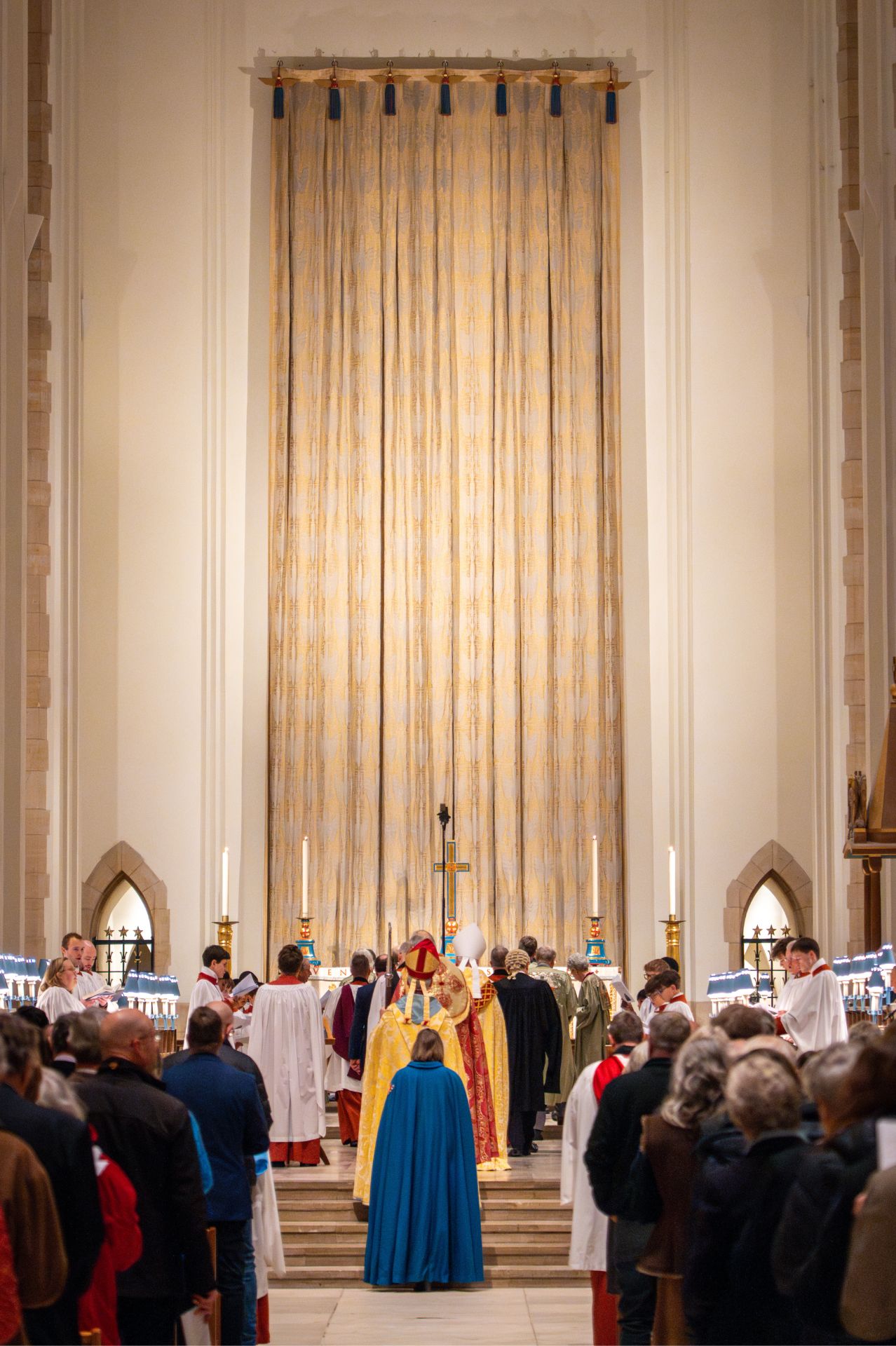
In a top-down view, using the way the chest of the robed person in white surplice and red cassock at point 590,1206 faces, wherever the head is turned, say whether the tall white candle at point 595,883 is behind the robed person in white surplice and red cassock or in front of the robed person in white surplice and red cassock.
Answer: in front

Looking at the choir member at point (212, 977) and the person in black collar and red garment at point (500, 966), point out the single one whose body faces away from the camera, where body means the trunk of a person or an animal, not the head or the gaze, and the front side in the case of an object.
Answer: the person in black collar and red garment at point (500, 966)

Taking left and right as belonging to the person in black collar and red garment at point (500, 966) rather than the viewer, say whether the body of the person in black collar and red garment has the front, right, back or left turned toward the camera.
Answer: back

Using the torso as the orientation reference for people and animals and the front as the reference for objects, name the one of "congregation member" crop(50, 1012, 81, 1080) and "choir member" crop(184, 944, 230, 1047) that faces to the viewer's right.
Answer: "choir member" crop(184, 944, 230, 1047)

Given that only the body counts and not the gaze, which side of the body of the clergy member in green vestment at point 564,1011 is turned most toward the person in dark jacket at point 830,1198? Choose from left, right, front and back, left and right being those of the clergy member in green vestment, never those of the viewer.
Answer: back

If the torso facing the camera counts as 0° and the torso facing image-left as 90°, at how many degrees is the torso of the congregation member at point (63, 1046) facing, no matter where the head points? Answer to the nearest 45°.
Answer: approximately 180°

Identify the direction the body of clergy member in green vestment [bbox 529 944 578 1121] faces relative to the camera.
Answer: away from the camera

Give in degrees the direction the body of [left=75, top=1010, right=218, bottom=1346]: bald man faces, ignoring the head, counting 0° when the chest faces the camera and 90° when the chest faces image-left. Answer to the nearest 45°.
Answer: approximately 225°

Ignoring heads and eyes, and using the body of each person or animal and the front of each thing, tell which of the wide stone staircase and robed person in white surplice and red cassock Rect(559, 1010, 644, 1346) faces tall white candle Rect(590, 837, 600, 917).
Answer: the robed person in white surplice and red cassock

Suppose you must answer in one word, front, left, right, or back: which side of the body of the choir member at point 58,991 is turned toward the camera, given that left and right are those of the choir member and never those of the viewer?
right

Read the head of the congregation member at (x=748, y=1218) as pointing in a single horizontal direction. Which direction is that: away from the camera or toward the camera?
away from the camera

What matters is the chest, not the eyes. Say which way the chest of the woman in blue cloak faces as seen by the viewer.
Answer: away from the camera
